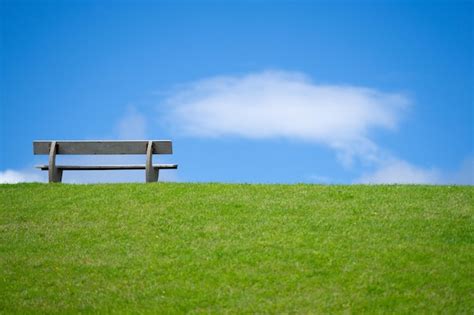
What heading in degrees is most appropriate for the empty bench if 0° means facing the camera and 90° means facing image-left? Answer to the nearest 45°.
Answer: approximately 180°
